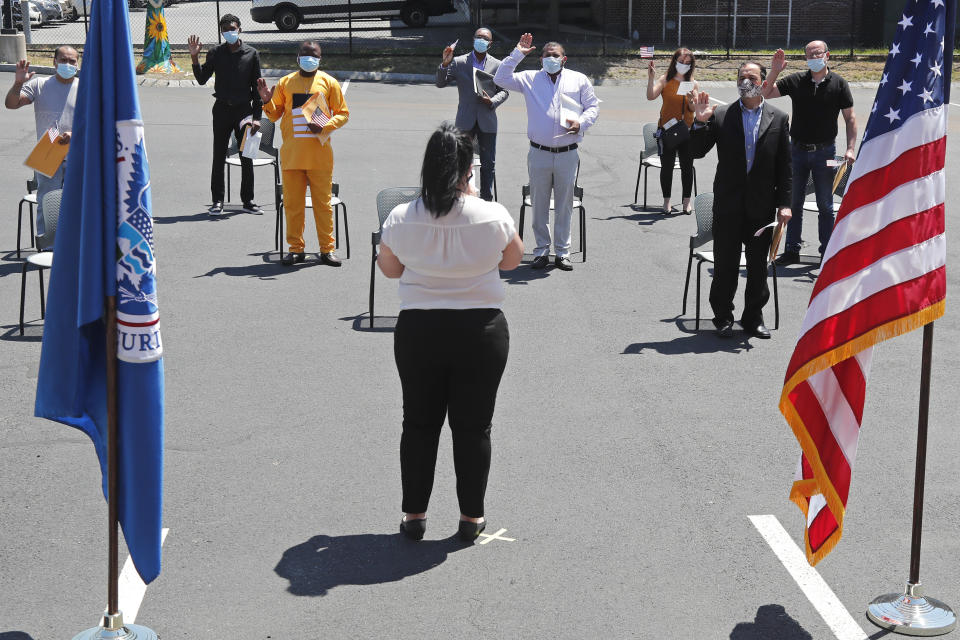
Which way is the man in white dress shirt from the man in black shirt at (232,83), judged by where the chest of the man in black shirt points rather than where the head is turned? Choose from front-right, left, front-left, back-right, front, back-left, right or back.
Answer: front-left

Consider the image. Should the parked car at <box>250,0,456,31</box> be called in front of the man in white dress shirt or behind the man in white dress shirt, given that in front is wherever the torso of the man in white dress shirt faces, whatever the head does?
behind

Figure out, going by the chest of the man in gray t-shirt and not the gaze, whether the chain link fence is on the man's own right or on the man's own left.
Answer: on the man's own left

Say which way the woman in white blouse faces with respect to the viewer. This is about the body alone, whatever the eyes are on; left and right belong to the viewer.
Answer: facing away from the viewer

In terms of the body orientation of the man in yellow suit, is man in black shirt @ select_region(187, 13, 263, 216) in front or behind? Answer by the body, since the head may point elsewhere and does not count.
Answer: behind

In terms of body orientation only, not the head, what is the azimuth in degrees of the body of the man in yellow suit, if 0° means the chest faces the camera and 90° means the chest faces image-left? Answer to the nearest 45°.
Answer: approximately 0°

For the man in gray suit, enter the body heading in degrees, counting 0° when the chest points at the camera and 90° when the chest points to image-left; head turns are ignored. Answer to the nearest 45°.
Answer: approximately 0°
